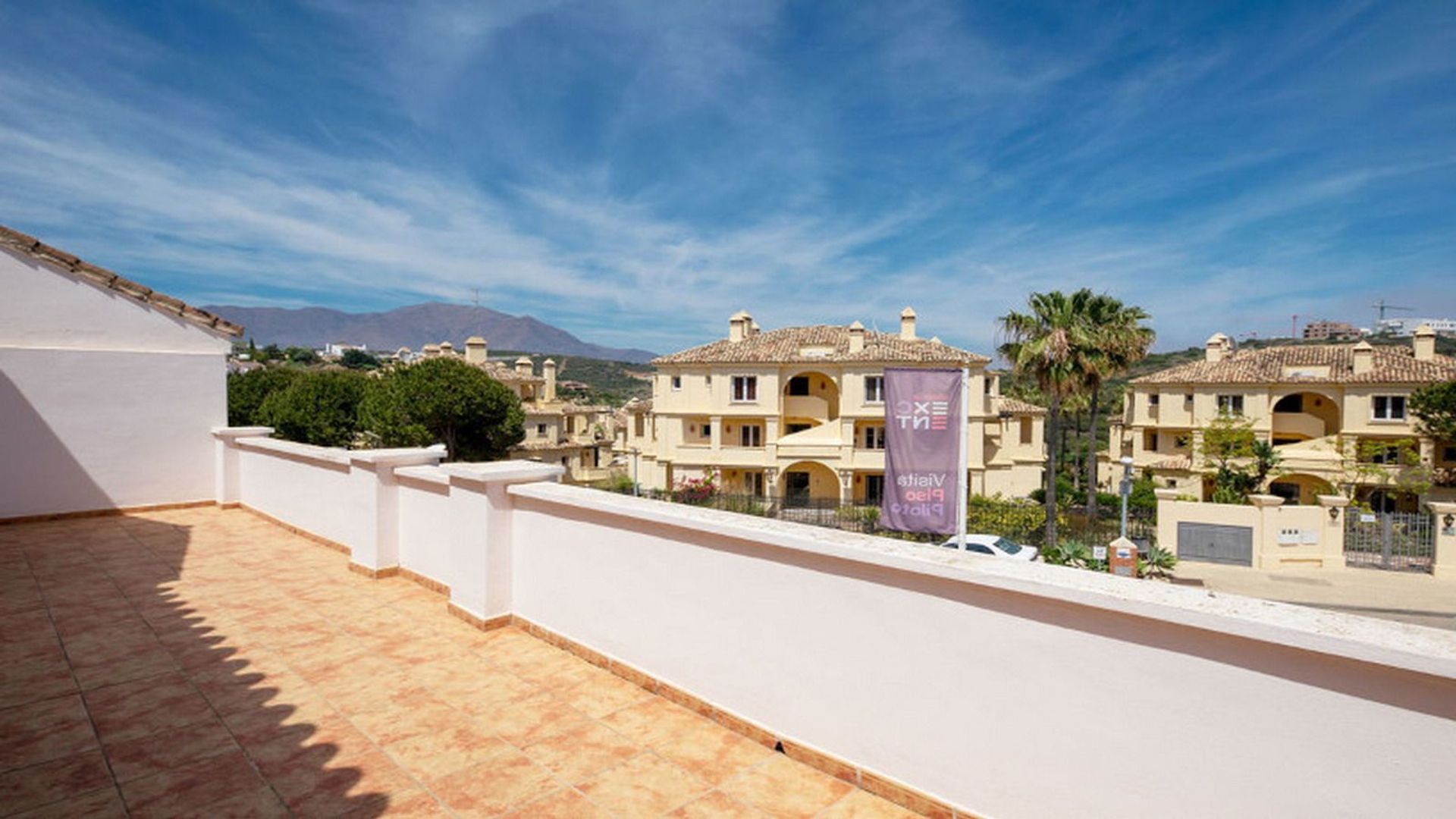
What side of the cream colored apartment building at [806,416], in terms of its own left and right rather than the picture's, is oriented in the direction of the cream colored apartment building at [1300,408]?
left

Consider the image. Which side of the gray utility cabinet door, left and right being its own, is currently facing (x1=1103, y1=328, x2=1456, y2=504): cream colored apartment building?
back

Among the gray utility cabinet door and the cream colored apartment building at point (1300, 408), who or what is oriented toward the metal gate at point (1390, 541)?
the cream colored apartment building

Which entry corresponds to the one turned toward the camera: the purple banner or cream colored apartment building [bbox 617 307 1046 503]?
the cream colored apartment building

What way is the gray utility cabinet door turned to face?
toward the camera

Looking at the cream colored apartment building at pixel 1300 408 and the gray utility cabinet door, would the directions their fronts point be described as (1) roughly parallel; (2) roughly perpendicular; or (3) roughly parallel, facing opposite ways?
roughly parallel

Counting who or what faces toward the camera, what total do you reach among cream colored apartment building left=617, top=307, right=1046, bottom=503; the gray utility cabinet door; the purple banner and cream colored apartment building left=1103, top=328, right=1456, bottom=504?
3

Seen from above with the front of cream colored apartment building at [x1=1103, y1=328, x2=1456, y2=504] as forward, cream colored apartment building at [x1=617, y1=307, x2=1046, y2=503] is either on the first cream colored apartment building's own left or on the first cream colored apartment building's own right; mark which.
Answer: on the first cream colored apartment building's own right

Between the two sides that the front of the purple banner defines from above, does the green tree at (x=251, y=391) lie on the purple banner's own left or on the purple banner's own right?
on the purple banner's own left

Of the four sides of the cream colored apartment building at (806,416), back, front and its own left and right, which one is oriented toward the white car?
front

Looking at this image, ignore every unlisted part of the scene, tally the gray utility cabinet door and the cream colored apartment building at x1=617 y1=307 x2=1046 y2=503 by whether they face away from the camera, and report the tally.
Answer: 0

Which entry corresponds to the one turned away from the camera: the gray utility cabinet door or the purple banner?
the purple banner

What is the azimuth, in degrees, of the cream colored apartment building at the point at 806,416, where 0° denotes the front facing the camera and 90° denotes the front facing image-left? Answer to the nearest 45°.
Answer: approximately 0°

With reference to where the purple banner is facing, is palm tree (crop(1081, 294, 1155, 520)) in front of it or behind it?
in front

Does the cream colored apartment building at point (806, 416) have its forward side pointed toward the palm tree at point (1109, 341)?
no

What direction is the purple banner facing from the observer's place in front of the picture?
facing away from the viewer

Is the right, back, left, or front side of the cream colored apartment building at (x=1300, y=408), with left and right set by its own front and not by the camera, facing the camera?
front

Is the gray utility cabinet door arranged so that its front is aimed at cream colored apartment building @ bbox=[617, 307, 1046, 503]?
no

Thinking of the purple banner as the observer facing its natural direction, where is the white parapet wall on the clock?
The white parapet wall is roughly at 6 o'clock from the purple banner.
